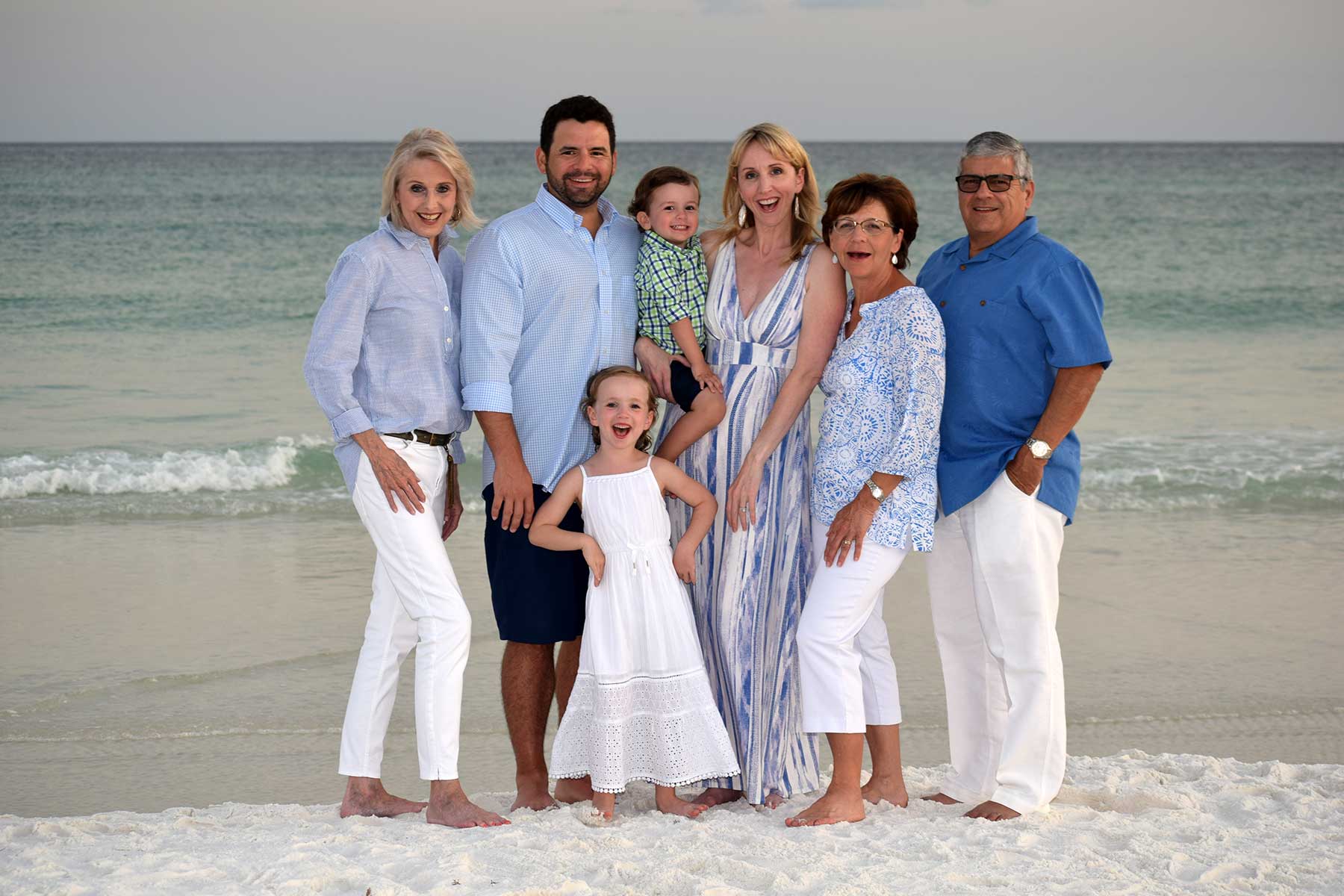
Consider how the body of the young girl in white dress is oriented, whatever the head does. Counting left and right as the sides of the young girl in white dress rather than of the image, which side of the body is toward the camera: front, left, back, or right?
front

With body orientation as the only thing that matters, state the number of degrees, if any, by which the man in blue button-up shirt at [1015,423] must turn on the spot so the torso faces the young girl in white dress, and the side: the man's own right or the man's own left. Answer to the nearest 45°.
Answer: approximately 45° to the man's own right

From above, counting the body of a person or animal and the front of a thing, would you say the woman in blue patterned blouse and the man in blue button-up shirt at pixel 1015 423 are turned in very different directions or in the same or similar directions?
same or similar directions

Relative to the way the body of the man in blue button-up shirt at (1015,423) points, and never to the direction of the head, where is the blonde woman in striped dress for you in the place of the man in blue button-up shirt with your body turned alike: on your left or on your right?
on your right

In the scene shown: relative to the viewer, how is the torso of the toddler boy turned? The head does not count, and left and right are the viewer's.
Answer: facing the viewer and to the right of the viewer

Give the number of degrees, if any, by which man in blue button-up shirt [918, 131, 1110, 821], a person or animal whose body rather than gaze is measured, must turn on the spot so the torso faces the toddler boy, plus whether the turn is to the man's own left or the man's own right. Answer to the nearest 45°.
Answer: approximately 45° to the man's own right

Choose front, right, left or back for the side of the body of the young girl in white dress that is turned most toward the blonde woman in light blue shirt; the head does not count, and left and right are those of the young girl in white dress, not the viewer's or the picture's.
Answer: right

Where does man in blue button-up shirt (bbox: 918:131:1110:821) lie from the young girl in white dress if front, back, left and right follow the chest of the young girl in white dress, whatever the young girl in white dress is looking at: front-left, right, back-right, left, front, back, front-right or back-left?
left

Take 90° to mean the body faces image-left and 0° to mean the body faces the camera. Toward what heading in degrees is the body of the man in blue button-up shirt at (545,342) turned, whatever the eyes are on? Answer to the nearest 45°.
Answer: approximately 315°

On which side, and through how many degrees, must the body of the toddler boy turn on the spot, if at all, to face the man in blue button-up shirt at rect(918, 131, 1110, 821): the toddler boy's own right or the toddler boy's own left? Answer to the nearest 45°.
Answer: approximately 45° to the toddler boy's own left

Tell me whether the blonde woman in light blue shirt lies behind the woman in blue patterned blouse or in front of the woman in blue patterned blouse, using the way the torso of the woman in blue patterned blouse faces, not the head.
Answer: in front

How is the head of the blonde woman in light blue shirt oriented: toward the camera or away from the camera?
toward the camera

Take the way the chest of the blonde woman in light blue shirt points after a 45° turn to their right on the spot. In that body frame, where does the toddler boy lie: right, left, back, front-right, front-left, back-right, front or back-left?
left

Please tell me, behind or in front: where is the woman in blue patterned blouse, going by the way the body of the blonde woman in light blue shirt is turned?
in front
